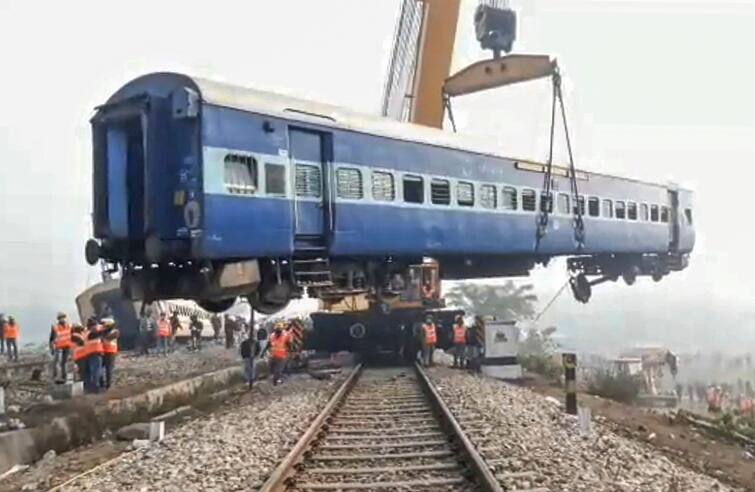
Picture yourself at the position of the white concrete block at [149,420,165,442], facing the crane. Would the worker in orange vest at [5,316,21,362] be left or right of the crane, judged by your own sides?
left
